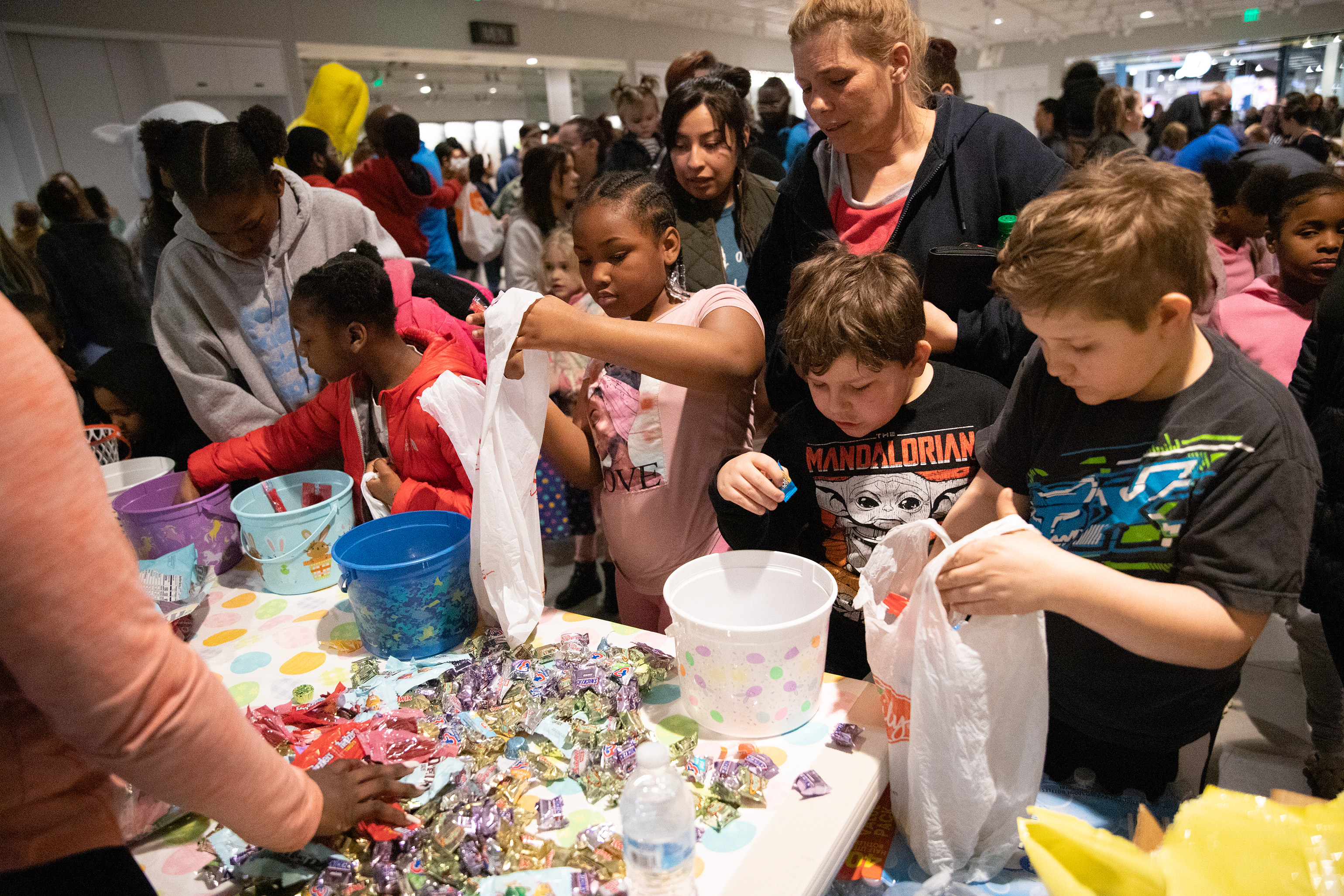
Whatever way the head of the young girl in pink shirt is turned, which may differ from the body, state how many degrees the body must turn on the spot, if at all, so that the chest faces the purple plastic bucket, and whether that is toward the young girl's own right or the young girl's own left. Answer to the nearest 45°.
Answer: approximately 45° to the young girl's own right

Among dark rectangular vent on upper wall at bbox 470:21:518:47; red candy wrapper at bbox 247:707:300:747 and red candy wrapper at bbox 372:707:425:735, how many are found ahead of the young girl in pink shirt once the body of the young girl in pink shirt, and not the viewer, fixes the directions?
2

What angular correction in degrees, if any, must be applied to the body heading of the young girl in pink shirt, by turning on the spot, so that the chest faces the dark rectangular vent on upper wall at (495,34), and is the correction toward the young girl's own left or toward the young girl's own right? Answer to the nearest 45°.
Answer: approximately 135° to the young girl's own right

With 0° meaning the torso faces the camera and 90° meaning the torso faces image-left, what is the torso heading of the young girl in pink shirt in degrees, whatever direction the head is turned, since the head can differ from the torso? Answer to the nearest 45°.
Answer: approximately 45°

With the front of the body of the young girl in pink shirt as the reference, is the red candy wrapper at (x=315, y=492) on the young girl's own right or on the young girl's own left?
on the young girl's own right

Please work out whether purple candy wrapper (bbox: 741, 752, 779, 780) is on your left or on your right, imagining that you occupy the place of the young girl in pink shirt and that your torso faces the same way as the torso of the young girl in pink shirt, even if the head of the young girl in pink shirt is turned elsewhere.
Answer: on your left

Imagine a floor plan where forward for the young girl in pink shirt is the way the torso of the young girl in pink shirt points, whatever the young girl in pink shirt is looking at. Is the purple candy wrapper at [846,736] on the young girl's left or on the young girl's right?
on the young girl's left

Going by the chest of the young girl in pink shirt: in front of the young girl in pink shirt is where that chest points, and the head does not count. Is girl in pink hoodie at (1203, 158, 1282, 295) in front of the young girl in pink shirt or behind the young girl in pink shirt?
behind

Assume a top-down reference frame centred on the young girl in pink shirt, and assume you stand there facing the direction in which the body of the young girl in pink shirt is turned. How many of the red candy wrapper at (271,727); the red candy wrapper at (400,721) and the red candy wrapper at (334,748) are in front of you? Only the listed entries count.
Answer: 3

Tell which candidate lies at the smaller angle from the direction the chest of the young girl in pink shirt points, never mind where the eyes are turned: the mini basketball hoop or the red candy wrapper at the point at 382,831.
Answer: the red candy wrapper

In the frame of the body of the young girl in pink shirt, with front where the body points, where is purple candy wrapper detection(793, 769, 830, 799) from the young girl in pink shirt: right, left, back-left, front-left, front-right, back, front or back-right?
front-left

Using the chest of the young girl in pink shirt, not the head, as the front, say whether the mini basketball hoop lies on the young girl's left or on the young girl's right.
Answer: on the young girl's right

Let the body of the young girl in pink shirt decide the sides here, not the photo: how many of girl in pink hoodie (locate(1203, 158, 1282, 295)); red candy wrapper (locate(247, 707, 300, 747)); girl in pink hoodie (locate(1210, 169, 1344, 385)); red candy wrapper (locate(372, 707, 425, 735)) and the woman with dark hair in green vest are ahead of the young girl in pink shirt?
2

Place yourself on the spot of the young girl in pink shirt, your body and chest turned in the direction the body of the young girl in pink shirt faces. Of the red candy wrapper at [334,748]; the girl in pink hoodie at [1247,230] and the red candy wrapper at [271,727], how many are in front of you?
2
